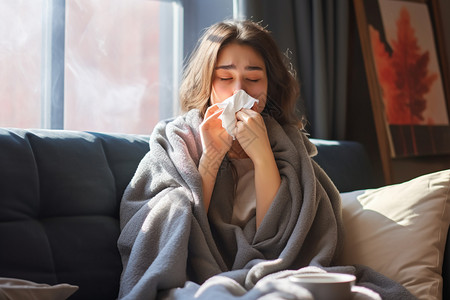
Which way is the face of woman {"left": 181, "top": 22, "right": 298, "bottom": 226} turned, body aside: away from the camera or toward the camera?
toward the camera

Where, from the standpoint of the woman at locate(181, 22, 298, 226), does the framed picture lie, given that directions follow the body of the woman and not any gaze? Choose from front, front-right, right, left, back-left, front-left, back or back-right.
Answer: back-left

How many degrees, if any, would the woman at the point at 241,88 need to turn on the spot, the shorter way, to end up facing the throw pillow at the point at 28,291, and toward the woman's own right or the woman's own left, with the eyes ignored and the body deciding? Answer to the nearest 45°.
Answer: approximately 45° to the woman's own right

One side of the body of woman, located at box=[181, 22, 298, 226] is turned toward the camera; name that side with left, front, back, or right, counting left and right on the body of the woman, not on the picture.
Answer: front

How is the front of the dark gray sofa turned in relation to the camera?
facing the viewer
